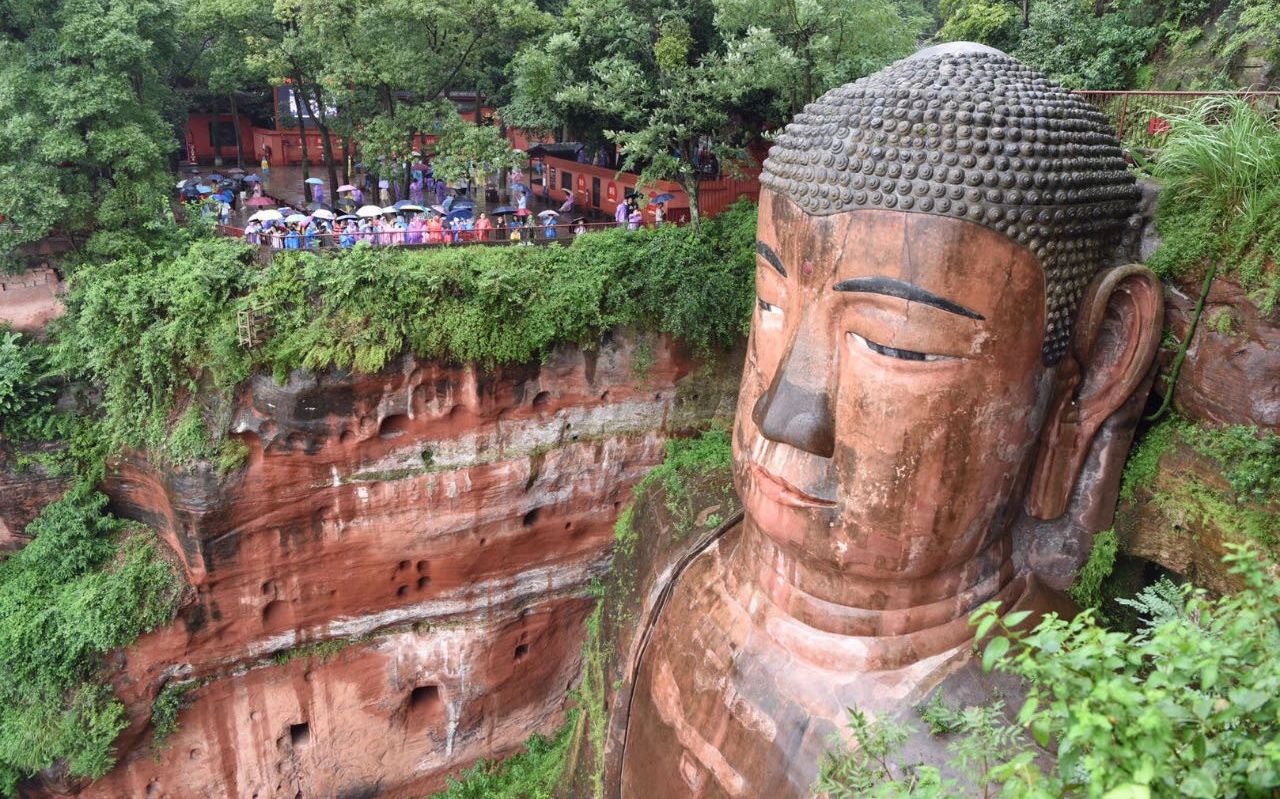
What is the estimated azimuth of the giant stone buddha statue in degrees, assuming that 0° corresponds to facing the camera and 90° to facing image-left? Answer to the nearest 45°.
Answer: approximately 45°

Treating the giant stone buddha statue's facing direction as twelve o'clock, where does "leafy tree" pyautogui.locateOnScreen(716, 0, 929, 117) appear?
The leafy tree is roughly at 4 o'clock from the giant stone buddha statue.

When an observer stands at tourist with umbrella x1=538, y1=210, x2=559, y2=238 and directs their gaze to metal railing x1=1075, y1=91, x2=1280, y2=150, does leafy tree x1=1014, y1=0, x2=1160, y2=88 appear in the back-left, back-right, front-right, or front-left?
front-left

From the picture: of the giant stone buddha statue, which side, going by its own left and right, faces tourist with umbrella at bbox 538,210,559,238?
right

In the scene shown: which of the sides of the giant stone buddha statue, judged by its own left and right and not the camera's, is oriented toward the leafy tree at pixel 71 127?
right

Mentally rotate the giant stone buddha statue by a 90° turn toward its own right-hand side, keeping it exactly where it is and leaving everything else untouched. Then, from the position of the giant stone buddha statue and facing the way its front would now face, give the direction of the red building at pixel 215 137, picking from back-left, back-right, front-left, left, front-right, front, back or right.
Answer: front

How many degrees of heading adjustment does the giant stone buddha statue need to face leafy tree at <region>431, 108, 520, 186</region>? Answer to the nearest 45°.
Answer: approximately 90° to its right

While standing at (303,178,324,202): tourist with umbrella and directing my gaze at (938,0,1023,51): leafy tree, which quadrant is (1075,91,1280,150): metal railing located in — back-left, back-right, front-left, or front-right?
front-right

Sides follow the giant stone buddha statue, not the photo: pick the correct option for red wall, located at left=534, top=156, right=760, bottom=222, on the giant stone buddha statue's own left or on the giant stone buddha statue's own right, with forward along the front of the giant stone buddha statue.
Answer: on the giant stone buddha statue's own right

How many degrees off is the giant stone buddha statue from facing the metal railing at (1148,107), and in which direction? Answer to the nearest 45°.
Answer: approximately 180°

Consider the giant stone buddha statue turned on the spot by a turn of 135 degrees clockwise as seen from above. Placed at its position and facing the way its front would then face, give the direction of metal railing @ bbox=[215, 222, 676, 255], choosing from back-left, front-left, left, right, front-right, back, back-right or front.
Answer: front-left

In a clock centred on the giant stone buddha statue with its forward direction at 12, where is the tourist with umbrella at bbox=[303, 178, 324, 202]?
The tourist with umbrella is roughly at 3 o'clock from the giant stone buddha statue.

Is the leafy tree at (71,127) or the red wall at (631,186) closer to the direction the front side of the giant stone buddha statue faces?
the leafy tree
